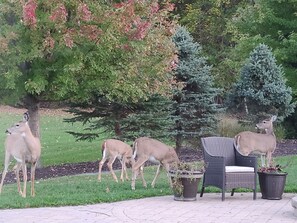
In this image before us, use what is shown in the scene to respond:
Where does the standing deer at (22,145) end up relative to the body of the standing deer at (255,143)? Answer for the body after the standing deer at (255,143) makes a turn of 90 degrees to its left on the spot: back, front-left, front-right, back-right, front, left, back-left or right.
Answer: back-left

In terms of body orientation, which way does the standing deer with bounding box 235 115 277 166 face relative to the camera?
to the viewer's right

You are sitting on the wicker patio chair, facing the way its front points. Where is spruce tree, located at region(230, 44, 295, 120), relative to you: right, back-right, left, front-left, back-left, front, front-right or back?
back-left

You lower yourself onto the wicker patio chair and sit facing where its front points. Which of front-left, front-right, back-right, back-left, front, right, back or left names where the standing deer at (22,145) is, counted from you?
back-right

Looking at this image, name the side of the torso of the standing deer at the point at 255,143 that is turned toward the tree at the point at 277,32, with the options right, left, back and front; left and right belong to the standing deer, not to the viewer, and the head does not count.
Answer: left
